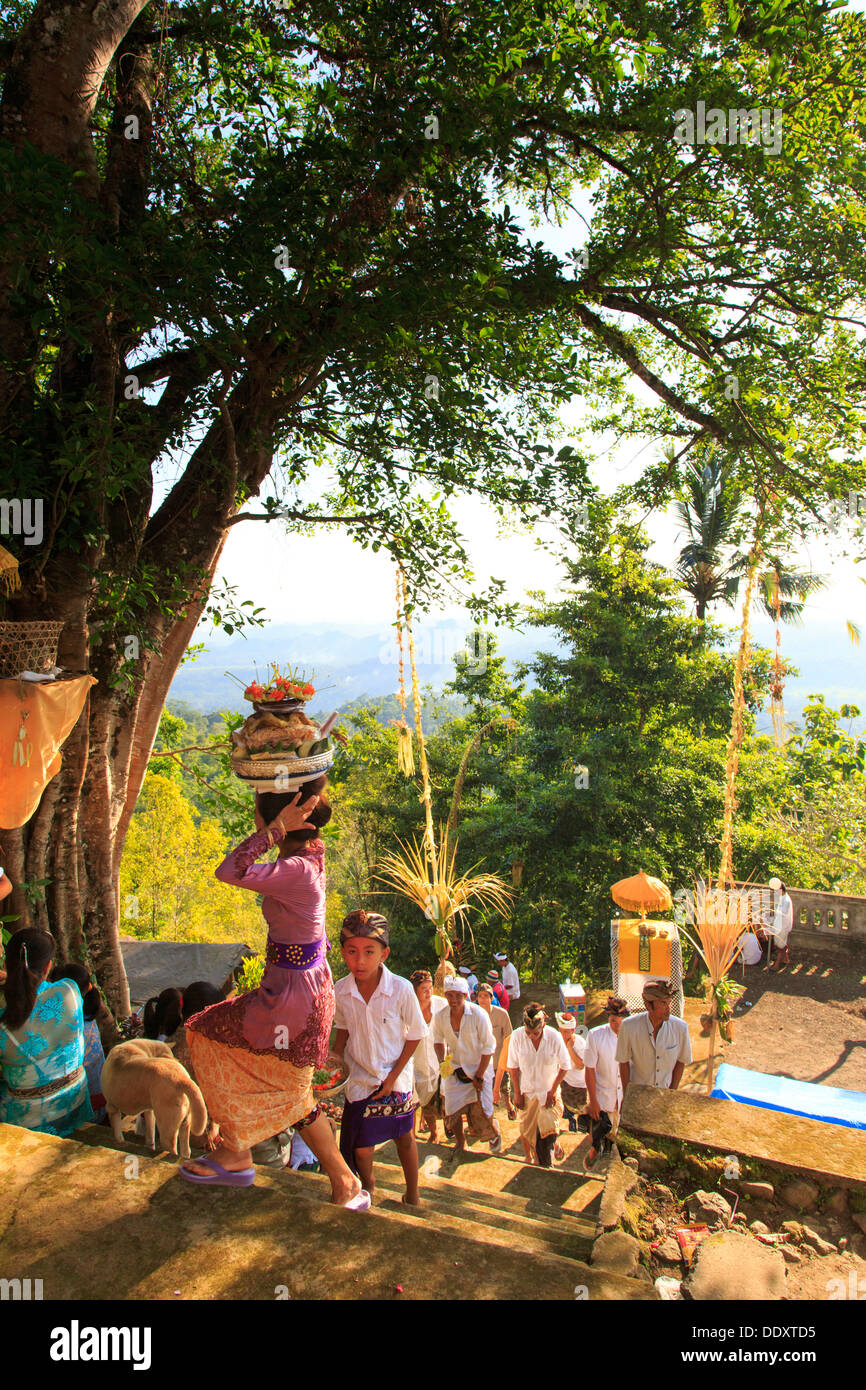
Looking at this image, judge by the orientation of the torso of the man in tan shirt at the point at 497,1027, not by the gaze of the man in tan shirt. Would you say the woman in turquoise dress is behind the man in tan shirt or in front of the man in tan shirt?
in front

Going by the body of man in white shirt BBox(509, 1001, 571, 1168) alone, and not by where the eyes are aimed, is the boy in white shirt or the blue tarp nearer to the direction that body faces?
the boy in white shirt

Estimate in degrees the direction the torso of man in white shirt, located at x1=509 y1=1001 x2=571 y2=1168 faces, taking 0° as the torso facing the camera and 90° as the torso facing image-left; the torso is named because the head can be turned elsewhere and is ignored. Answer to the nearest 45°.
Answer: approximately 0°

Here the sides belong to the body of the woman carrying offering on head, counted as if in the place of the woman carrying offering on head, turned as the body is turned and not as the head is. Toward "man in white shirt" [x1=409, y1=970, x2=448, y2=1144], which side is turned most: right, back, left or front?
right

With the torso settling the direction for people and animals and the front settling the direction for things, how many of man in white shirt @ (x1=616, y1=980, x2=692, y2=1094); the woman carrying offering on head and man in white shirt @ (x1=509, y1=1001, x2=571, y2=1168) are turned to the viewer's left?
1

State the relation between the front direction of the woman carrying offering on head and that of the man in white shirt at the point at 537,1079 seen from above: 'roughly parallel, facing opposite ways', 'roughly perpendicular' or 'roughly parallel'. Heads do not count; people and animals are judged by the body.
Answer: roughly perpendicular

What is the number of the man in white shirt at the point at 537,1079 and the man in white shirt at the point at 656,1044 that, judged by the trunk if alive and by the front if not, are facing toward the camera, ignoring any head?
2

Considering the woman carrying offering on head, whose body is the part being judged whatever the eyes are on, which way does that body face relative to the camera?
to the viewer's left

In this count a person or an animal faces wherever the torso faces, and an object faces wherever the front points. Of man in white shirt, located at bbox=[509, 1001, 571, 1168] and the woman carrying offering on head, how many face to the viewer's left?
1
